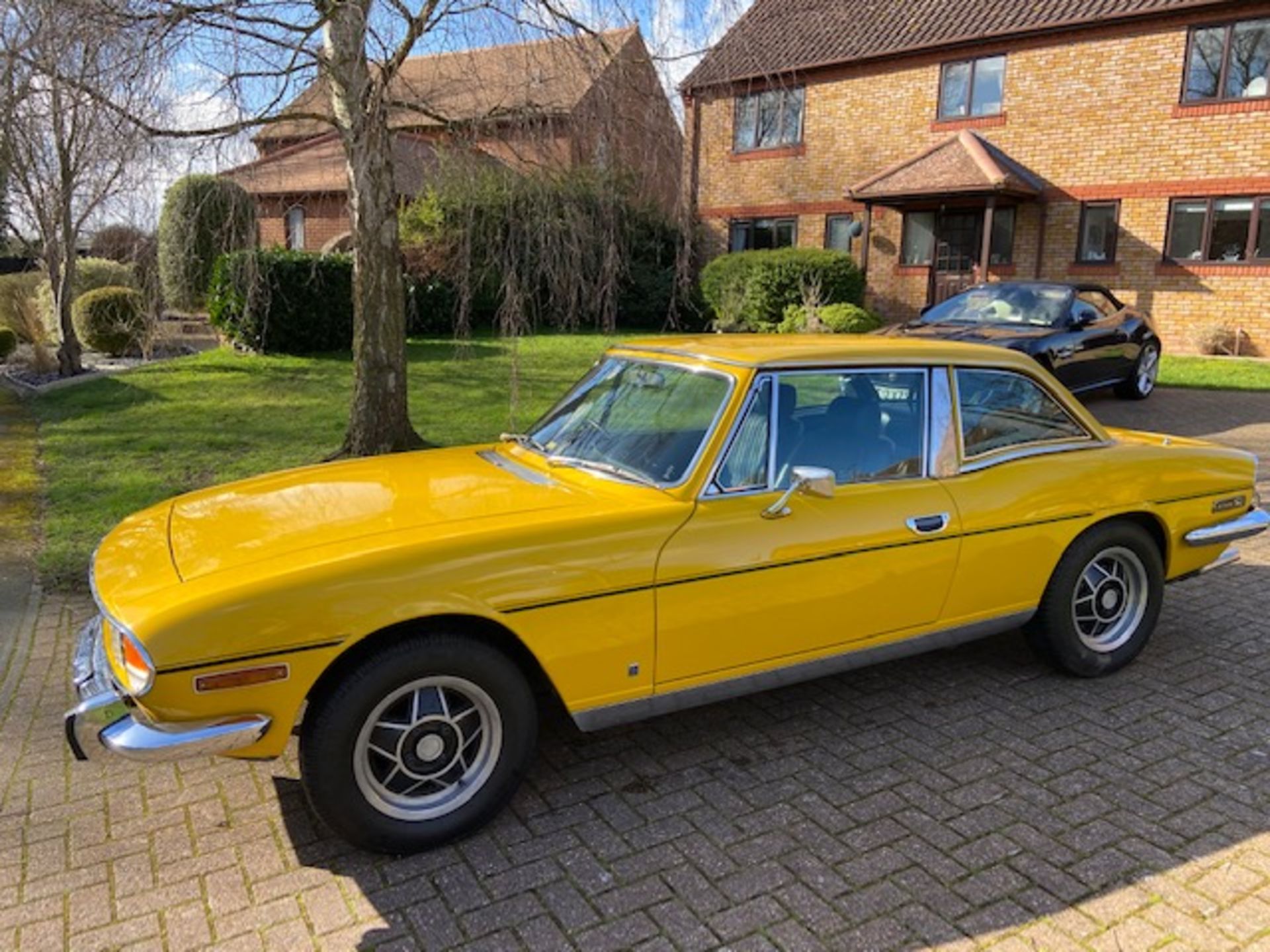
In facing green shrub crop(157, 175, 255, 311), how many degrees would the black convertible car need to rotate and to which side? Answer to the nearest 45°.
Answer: approximately 45° to its right

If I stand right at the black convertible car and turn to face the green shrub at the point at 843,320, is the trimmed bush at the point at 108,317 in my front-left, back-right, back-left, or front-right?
front-left

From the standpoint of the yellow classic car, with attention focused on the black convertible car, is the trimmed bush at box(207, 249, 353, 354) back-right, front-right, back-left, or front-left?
front-left

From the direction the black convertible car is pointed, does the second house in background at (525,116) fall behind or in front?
in front

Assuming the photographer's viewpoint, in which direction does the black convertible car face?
facing the viewer and to the left of the viewer

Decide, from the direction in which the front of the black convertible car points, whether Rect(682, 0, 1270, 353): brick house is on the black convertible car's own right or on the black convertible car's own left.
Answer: on the black convertible car's own right

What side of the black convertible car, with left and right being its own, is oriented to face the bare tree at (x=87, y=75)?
front

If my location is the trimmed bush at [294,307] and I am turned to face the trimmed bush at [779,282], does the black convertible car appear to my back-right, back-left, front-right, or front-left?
front-right

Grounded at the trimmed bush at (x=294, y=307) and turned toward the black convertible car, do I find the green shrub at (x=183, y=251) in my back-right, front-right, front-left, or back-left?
back-left

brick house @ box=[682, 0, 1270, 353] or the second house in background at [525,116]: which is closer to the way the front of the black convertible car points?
the second house in background

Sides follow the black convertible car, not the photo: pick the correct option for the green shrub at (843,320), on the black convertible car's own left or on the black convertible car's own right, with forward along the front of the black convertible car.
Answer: on the black convertible car's own right
